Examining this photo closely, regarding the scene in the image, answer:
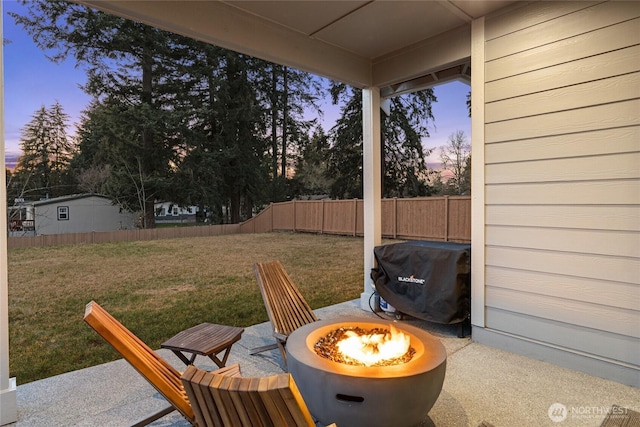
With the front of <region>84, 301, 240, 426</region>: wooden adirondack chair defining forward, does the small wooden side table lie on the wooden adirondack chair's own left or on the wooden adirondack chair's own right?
on the wooden adirondack chair's own left

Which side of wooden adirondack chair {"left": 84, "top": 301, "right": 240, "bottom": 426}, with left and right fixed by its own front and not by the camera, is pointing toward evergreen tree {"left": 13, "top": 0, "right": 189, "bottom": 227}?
left

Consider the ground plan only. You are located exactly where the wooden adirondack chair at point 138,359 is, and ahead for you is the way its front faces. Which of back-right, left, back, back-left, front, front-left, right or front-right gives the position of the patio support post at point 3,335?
back-left

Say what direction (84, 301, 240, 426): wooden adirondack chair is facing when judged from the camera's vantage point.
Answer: facing to the right of the viewer

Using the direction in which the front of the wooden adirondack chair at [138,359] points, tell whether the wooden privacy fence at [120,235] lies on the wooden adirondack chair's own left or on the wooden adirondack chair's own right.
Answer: on the wooden adirondack chair's own left

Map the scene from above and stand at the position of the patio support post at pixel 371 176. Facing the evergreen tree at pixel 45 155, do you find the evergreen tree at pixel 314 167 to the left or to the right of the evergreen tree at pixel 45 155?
right
